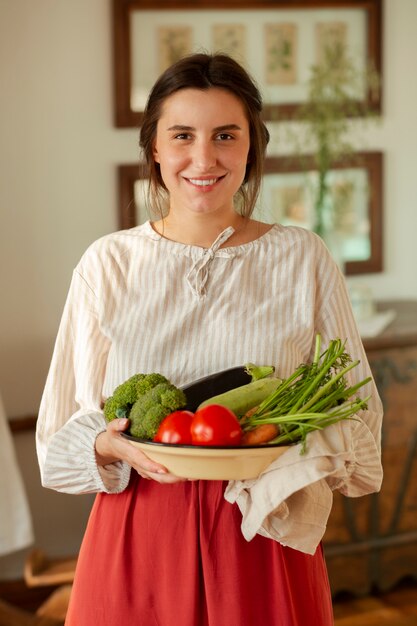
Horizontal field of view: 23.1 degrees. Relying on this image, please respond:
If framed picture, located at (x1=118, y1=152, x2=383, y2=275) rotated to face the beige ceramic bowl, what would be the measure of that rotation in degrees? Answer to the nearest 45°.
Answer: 0° — it already faces it

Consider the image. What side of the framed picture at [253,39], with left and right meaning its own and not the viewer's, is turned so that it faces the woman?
front

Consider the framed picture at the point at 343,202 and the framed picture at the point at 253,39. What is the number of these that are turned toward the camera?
2

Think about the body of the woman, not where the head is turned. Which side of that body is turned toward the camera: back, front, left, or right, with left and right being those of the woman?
front

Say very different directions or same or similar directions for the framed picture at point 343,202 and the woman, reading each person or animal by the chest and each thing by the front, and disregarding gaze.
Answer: same or similar directions

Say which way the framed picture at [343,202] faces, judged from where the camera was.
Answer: facing the viewer

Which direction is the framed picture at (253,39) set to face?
toward the camera

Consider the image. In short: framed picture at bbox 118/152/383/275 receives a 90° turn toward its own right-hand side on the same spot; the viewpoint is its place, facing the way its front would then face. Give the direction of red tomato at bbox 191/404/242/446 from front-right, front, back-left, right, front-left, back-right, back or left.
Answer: left

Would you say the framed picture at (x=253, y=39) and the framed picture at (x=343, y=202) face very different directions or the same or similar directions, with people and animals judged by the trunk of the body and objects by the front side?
same or similar directions

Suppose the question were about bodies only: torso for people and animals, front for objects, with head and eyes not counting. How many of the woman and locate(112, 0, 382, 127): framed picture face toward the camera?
2

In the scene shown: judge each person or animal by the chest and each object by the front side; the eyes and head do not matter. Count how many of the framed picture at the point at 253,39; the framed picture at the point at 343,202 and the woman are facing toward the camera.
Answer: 3

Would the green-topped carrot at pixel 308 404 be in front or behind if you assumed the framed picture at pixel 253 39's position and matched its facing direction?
in front

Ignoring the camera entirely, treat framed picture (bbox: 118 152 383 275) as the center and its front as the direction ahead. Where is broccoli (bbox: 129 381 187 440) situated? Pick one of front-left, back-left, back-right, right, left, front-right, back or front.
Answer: front

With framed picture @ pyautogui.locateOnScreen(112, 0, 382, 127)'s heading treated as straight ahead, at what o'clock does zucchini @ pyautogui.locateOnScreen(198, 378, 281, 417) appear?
The zucchini is roughly at 12 o'clock from the framed picture.
